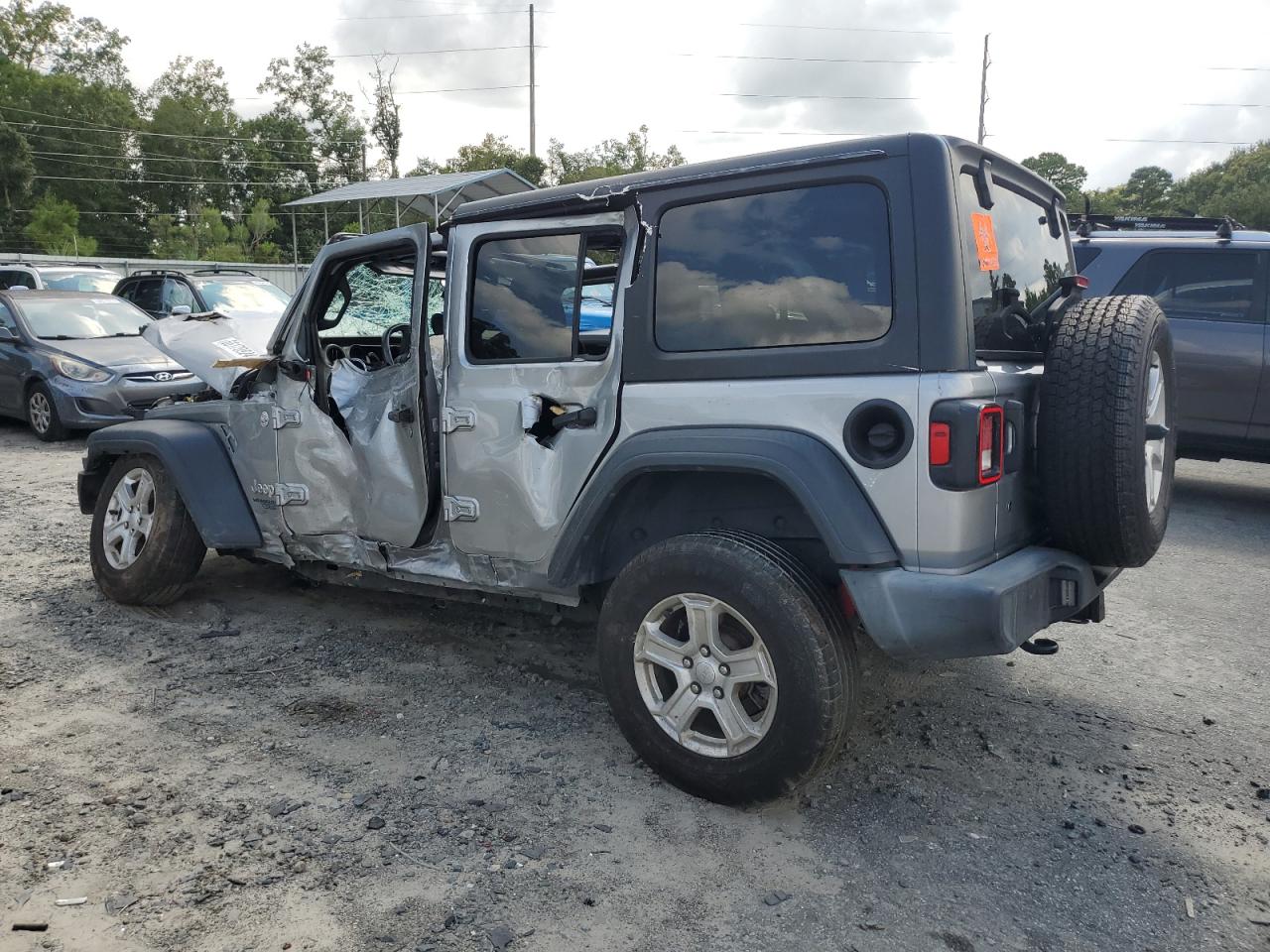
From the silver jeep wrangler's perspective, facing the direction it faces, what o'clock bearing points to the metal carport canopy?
The metal carport canopy is roughly at 1 o'clock from the silver jeep wrangler.

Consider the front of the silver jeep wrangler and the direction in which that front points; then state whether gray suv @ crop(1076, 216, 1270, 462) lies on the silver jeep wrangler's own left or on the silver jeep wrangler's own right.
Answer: on the silver jeep wrangler's own right

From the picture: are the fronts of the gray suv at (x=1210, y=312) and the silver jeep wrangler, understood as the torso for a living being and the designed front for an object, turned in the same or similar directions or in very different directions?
very different directions

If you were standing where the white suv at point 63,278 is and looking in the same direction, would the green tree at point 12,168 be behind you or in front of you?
behind

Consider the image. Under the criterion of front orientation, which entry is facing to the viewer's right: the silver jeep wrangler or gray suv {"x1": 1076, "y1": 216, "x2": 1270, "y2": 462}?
the gray suv

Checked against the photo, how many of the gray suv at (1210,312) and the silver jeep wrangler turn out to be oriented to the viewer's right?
1

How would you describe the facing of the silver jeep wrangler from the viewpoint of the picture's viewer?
facing away from the viewer and to the left of the viewer

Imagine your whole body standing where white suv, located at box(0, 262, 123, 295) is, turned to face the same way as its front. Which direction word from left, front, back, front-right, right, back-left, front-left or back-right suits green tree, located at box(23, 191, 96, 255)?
back-left

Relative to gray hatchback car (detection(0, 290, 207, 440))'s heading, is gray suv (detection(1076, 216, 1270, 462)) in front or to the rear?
in front

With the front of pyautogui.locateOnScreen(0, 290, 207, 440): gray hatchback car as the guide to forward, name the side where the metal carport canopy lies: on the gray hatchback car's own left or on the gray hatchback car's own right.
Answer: on the gray hatchback car's own left

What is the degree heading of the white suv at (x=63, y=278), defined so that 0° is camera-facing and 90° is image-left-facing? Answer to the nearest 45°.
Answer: approximately 315°

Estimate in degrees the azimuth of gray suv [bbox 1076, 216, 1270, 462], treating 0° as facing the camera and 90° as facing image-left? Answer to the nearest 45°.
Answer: approximately 270°
